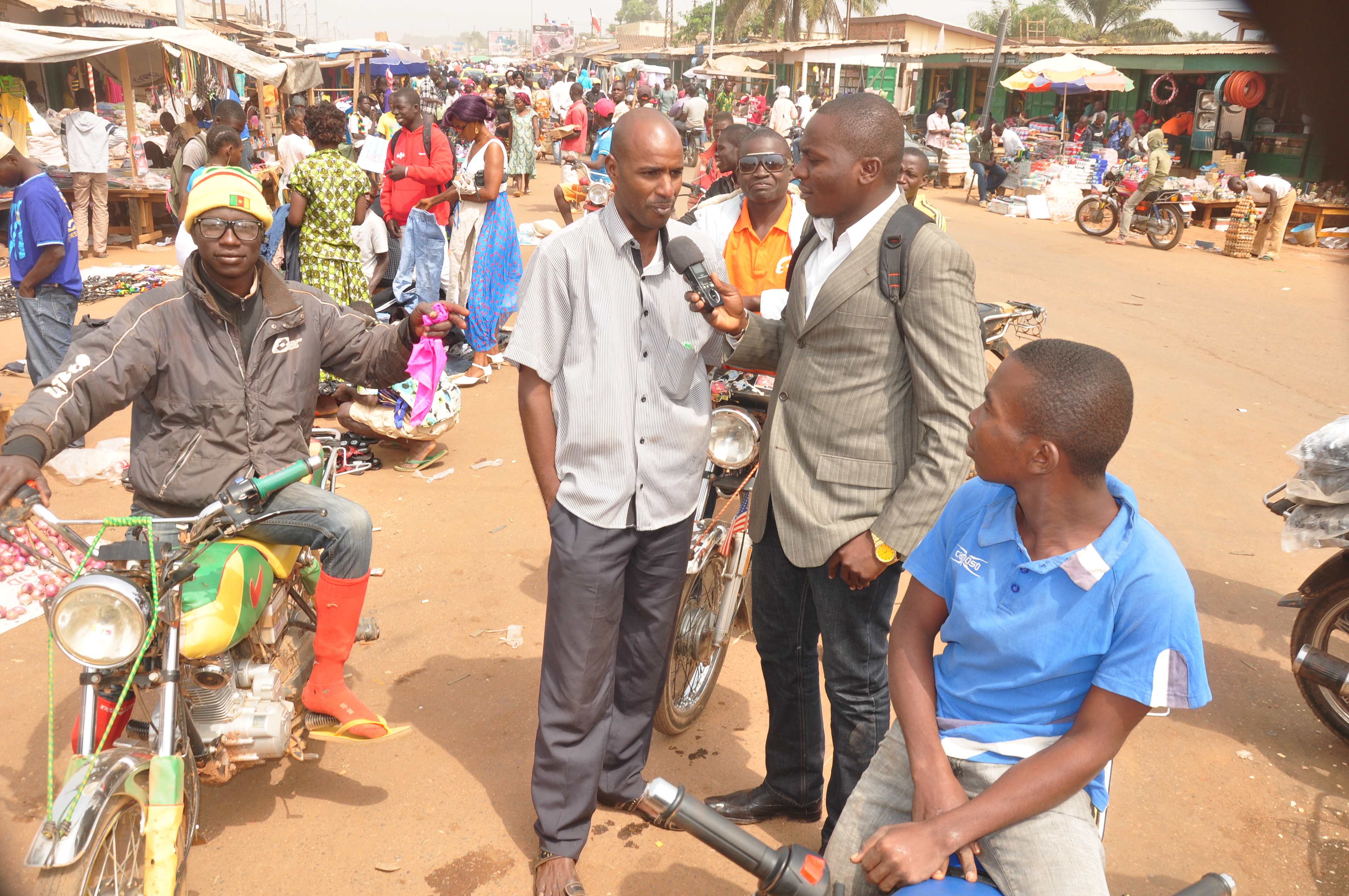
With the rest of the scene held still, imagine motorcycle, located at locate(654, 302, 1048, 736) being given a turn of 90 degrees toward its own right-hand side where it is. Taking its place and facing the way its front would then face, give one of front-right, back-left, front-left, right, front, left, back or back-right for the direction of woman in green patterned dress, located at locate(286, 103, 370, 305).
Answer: front

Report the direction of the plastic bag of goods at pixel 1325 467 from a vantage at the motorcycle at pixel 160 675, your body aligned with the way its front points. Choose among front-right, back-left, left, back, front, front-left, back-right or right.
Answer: back-left

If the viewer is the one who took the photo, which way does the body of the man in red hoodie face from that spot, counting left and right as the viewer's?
facing the viewer and to the left of the viewer

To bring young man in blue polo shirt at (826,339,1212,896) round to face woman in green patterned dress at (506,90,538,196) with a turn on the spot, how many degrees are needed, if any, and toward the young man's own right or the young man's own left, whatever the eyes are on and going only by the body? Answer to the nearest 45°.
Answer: approximately 90° to the young man's own right

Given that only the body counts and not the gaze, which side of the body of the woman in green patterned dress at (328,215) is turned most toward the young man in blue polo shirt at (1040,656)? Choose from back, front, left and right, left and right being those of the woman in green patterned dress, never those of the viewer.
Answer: back

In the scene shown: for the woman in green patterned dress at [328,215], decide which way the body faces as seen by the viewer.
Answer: away from the camera

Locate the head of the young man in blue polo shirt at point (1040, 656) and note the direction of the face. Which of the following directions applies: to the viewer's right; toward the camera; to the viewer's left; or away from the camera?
to the viewer's left
